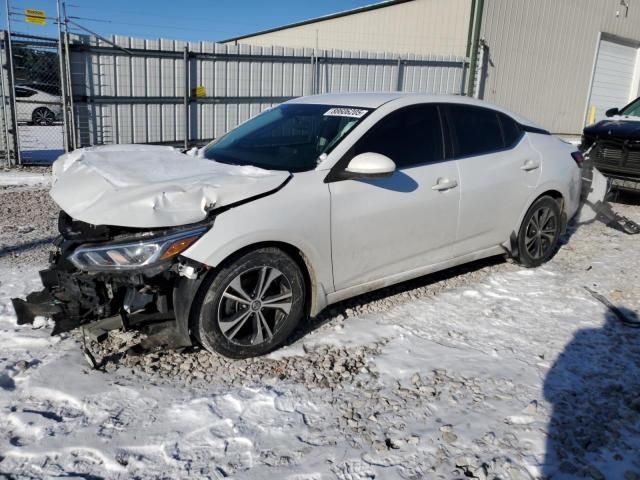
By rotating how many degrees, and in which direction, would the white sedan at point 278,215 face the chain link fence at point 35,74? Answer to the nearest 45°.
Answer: approximately 90° to its right

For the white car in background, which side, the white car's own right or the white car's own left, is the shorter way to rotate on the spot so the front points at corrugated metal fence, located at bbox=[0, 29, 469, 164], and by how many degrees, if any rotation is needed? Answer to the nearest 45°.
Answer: approximately 135° to the white car's own left

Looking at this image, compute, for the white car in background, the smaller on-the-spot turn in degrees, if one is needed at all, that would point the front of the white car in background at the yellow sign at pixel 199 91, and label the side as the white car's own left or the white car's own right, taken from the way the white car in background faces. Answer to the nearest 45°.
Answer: approximately 135° to the white car's own left

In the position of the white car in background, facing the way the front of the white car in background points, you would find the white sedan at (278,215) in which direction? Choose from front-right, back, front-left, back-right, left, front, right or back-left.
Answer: left

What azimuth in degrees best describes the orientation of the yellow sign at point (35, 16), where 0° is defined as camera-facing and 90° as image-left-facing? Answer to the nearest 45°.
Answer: approximately 0°

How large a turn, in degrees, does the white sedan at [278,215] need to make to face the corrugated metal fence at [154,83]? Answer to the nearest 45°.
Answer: approximately 135° to its right

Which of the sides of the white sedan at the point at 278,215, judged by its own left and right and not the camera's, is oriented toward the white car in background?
right

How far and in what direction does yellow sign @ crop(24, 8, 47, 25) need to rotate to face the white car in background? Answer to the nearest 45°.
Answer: approximately 180°

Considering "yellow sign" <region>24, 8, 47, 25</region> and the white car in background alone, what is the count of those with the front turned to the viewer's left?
1

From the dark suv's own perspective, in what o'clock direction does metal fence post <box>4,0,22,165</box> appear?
The metal fence post is roughly at 1 o'clock from the dark suv.

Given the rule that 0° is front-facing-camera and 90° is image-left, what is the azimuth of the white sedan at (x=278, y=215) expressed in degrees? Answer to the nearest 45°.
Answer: approximately 45°

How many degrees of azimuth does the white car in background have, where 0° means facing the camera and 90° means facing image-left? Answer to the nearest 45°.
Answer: approximately 90°
